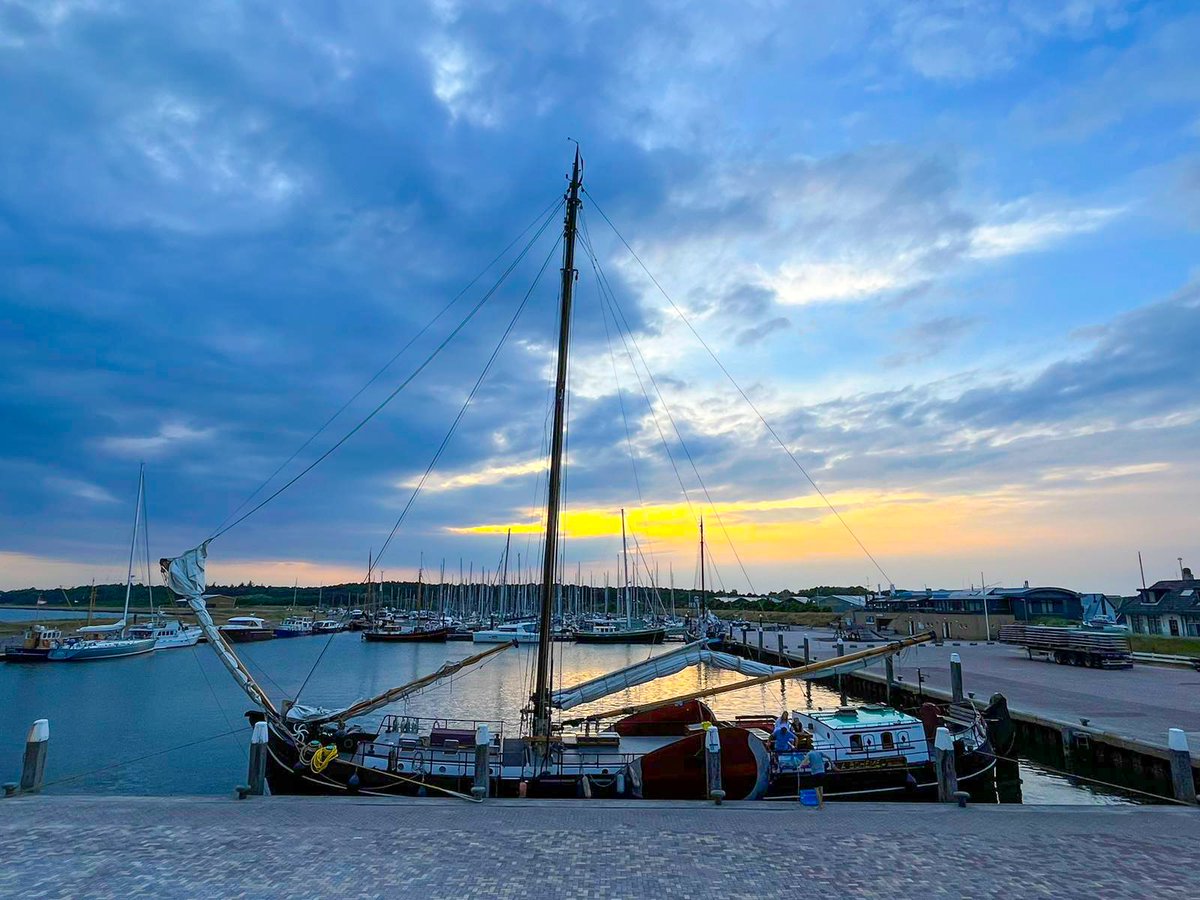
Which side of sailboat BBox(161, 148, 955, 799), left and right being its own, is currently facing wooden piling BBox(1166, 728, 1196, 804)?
back

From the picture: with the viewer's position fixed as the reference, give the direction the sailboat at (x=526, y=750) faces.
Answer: facing to the left of the viewer

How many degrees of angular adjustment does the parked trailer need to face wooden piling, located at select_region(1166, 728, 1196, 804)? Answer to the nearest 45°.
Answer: approximately 135° to its left

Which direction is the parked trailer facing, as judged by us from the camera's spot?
facing away from the viewer and to the left of the viewer

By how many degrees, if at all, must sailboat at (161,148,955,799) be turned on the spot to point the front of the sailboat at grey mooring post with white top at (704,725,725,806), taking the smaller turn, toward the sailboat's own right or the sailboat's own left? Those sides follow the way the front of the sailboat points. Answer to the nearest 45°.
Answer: approximately 135° to the sailboat's own left
